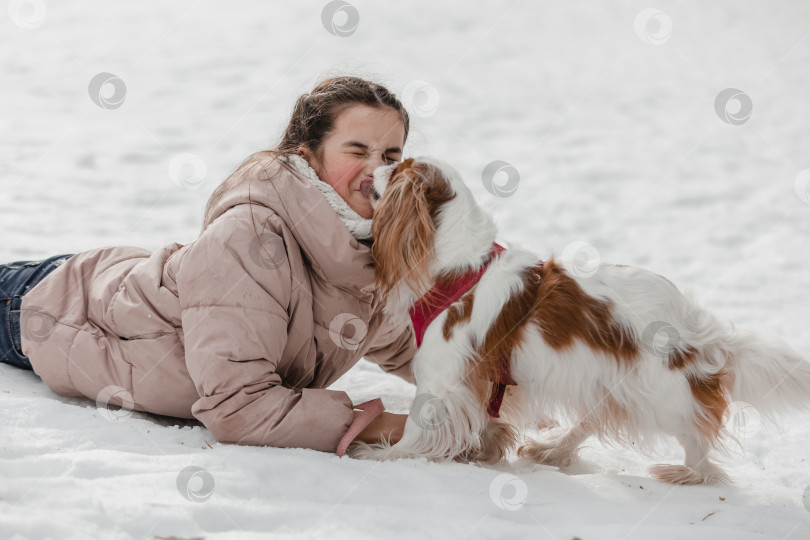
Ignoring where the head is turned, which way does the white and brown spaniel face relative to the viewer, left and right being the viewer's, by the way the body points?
facing to the left of the viewer

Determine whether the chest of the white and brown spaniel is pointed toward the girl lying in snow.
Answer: yes
